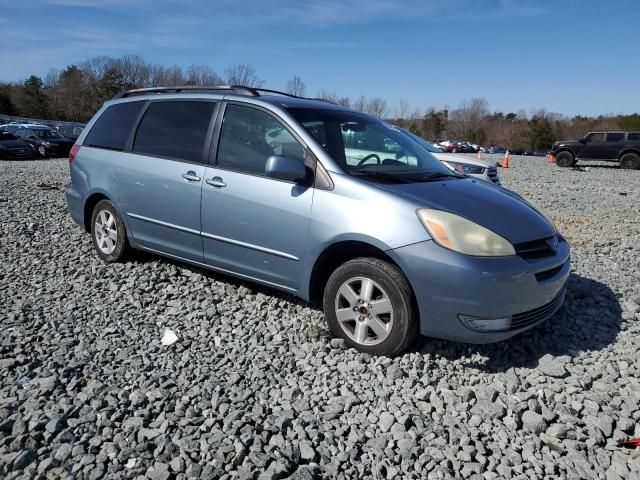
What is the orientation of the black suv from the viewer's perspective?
to the viewer's left

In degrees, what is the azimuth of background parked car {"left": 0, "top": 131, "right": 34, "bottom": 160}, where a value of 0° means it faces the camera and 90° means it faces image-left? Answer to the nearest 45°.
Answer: approximately 315°

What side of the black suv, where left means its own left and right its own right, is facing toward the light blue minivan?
left

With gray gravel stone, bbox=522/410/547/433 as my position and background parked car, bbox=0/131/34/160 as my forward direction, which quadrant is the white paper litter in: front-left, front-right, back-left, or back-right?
front-left

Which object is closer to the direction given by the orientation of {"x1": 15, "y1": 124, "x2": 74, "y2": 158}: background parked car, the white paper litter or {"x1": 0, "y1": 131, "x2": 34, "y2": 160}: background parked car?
the white paper litter

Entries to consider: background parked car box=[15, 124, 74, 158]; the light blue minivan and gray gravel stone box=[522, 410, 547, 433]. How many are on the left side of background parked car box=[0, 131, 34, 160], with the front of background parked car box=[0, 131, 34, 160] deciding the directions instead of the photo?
1

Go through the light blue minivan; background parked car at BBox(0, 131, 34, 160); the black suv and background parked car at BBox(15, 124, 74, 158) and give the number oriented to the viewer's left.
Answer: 1

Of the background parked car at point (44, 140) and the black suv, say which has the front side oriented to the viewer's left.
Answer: the black suv

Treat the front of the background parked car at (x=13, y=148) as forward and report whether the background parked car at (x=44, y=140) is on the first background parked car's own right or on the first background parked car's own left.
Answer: on the first background parked car's own left

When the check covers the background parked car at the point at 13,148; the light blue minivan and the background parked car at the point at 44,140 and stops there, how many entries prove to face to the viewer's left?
0

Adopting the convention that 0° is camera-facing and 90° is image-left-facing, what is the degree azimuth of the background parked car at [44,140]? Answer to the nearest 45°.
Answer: approximately 315°

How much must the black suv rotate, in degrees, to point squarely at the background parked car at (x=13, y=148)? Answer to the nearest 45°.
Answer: approximately 45° to its left

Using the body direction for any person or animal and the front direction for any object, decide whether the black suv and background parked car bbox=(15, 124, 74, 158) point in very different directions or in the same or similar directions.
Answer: very different directions

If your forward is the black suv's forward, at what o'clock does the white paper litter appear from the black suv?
The white paper litter is roughly at 9 o'clock from the black suv.

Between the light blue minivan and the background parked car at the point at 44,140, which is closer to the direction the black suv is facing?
the background parked car

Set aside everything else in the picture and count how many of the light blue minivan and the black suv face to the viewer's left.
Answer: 1

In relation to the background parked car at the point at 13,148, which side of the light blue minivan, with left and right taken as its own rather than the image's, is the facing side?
back
